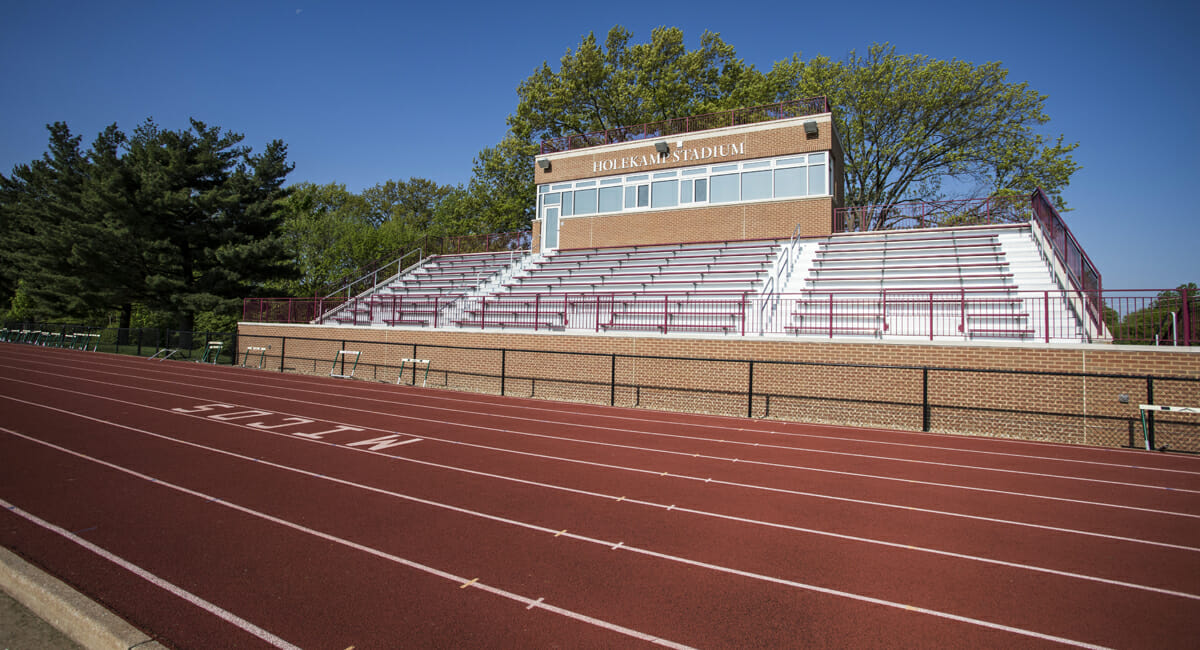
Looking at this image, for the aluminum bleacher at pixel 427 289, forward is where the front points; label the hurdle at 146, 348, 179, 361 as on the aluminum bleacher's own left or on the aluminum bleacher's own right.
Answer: on the aluminum bleacher's own right

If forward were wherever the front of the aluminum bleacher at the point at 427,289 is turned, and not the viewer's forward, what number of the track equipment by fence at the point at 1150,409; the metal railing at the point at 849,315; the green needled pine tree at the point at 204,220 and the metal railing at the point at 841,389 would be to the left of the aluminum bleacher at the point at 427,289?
3

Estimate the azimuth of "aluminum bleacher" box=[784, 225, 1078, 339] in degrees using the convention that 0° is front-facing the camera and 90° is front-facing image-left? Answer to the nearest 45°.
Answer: approximately 0°

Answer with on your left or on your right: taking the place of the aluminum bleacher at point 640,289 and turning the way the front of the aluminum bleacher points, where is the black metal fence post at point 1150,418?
on your left

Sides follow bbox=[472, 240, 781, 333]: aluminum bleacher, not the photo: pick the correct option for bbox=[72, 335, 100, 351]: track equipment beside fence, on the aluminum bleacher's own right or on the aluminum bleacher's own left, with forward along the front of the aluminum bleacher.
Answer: on the aluminum bleacher's own right

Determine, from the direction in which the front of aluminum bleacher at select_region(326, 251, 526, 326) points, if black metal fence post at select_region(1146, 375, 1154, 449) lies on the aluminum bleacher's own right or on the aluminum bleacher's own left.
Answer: on the aluminum bleacher's own left

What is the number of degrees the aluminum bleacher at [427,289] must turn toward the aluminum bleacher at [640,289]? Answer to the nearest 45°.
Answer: approximately 90° to its left

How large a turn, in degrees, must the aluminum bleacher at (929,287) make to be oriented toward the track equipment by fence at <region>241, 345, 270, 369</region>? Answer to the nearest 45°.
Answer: approximately 90° to its right

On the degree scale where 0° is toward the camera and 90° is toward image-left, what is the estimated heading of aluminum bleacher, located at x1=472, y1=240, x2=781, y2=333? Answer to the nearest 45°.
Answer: approximately 45°

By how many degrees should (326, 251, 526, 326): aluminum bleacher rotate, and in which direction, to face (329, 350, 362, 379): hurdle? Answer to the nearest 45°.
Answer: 0° — it already faces it

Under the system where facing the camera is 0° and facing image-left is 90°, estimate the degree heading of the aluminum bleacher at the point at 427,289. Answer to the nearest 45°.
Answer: approximately 45°
